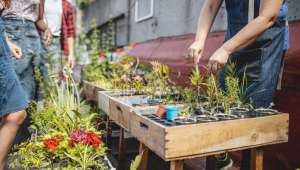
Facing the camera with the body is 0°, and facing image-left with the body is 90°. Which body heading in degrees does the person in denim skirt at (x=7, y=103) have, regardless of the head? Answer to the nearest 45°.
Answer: approximately 270°

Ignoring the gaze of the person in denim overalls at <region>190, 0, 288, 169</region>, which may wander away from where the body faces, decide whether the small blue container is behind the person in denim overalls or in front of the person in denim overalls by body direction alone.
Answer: in front

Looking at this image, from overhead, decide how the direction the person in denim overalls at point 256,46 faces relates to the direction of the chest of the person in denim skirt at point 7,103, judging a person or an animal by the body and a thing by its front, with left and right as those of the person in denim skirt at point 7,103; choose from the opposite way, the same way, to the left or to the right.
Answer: the opposite way

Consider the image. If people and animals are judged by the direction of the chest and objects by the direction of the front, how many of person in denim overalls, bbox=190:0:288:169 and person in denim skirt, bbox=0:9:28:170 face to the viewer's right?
1

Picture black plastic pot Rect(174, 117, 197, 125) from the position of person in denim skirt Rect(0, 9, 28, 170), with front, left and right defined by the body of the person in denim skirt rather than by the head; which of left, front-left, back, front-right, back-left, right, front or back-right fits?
front-right

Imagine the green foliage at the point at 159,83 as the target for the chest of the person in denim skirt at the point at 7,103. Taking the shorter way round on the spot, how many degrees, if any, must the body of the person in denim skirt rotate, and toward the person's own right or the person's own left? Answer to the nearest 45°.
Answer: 0° — they already face it

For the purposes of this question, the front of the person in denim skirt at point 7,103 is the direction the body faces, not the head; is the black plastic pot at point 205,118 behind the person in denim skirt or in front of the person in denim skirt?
in front
